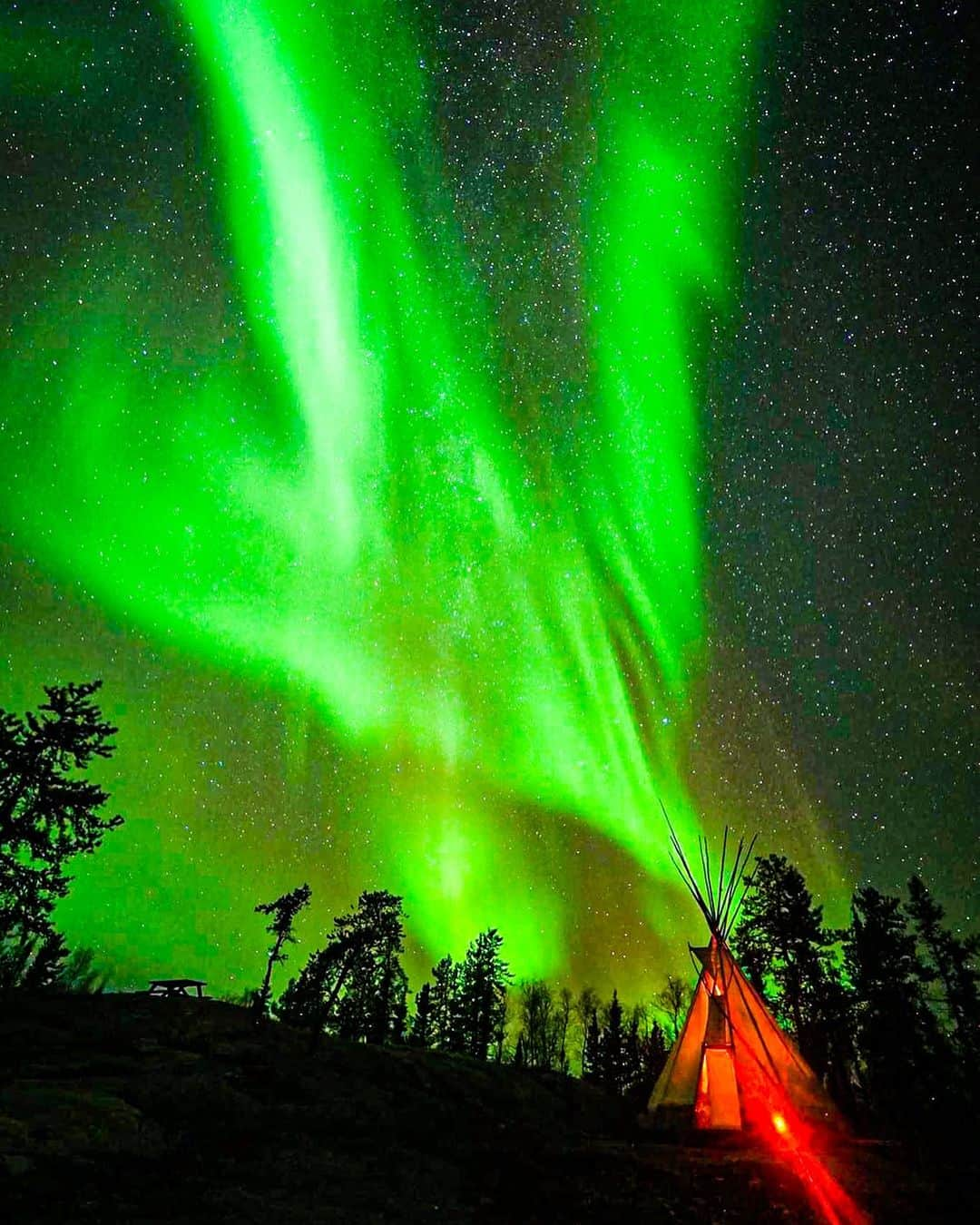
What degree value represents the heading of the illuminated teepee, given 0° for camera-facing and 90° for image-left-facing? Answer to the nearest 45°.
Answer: approximately 0°

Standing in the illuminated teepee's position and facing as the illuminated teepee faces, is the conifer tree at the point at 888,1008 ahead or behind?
behind
